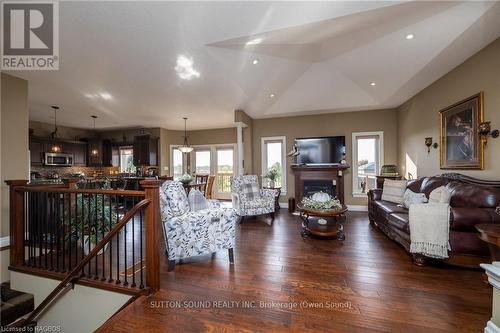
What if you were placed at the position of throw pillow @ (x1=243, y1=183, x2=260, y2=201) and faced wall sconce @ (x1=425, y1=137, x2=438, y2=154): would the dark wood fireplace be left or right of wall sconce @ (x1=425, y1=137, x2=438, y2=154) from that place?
left

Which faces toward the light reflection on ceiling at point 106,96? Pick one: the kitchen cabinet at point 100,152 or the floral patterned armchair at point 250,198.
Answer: the kitchen cabinet

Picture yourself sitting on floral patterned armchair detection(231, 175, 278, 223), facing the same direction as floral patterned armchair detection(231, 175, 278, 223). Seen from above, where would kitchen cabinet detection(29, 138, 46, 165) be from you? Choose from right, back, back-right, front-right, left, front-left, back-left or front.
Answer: back-right

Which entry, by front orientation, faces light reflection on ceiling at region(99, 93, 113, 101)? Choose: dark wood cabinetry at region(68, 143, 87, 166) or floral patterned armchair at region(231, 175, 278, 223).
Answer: the dark wood cabinetry

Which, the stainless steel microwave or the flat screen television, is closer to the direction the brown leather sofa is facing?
the stainless steel microwave

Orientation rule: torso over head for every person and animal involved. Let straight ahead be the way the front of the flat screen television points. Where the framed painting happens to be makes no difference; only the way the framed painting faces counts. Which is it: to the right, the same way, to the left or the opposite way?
to the right

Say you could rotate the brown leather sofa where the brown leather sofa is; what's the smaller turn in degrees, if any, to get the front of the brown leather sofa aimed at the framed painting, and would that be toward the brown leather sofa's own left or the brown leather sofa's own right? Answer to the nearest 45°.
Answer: approximately 135° to the brown leather sofa's own right

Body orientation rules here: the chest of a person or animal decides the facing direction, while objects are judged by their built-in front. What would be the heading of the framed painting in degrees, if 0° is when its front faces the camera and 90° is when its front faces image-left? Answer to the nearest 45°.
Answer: approximately 45°

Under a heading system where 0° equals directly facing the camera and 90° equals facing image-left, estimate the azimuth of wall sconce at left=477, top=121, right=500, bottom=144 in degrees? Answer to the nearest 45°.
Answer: approximately 45°
